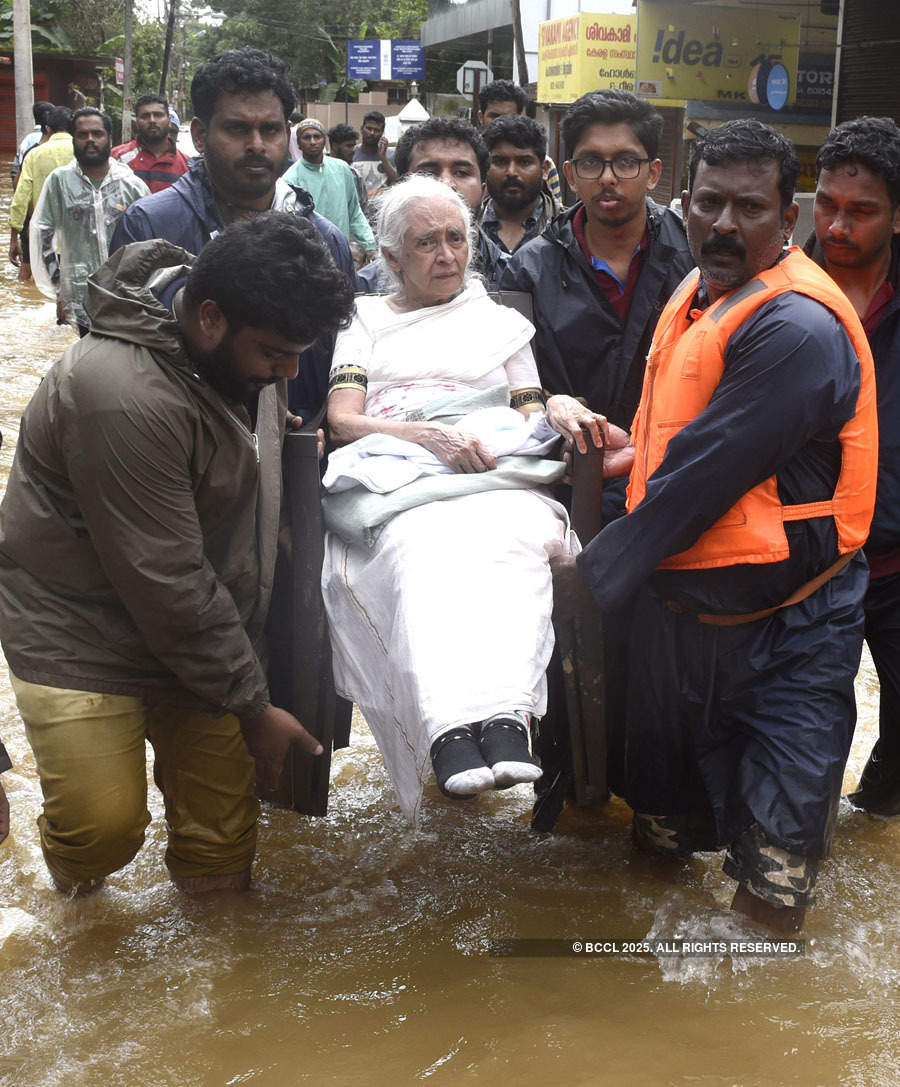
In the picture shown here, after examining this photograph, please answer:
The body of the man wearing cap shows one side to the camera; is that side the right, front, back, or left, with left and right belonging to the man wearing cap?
front

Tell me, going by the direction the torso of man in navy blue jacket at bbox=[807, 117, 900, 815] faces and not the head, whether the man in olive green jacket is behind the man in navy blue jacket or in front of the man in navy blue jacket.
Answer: in front

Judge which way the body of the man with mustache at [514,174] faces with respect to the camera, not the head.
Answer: toward the camera

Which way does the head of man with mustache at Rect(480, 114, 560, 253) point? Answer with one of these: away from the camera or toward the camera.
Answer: toward the camera

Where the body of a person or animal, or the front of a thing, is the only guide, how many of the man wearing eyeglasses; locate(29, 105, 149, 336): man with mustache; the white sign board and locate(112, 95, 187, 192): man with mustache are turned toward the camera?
4

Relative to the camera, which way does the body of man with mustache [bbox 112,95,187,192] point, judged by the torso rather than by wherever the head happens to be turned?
toward the camera

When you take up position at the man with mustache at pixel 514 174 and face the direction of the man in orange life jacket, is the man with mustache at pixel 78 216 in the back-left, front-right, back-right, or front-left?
back-right

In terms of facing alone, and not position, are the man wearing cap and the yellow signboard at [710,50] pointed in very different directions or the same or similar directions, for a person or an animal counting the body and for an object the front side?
same or similar directions

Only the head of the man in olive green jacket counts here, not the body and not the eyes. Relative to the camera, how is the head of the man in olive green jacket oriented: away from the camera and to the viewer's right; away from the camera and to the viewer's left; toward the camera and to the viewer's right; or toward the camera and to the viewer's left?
toward the camera and to the viewer's right

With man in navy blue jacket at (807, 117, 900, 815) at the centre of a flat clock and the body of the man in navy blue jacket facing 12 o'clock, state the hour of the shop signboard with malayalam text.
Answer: The shop signboard with malayalam text is roughly at 4 o'clock from the man in navy blue jacket.

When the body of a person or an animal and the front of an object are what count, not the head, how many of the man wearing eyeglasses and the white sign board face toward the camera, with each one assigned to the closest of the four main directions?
2

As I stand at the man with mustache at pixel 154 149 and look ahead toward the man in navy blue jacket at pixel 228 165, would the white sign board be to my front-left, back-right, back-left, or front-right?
back-left

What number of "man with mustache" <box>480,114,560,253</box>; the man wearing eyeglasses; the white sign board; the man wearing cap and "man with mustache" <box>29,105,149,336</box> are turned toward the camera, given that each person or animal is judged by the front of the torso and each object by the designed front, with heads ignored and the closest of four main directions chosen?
5
